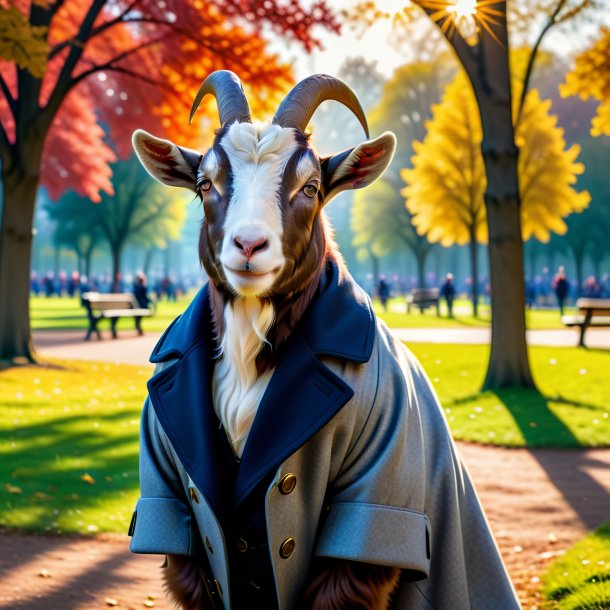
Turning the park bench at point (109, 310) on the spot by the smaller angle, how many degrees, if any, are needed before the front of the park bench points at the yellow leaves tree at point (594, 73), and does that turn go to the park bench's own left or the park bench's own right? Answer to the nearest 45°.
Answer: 0° — it already faces it

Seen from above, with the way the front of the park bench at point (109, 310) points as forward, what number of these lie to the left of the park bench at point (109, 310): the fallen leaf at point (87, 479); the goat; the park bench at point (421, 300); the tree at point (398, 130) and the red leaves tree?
2

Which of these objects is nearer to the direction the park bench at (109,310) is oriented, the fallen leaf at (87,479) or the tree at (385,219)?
the fallen leaf

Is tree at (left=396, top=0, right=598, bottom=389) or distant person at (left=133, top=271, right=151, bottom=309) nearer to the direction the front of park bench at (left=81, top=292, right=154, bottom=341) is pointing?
the tree

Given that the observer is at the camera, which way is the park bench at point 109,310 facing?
facing the viewer and to the right of the viewer

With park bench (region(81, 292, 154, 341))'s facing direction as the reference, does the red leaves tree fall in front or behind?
in front

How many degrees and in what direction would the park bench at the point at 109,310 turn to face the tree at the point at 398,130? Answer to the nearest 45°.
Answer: approximately 90° to its left

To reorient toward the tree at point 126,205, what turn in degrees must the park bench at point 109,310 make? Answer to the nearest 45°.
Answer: approximately 135° to its left

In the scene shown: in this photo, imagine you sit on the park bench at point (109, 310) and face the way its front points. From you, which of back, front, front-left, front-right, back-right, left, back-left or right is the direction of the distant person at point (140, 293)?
back-left

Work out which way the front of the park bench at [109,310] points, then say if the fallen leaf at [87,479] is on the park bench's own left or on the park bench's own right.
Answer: on the park bench's own right

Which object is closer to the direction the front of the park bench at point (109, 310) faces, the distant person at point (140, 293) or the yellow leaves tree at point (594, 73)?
the yellow leaves tree

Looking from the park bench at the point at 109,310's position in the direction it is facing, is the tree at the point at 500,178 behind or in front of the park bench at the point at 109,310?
in front

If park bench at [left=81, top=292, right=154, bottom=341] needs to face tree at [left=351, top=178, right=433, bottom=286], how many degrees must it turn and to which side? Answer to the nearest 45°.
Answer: approximately 90° to its left

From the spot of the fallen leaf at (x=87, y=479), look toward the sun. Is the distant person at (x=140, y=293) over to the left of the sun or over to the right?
left
